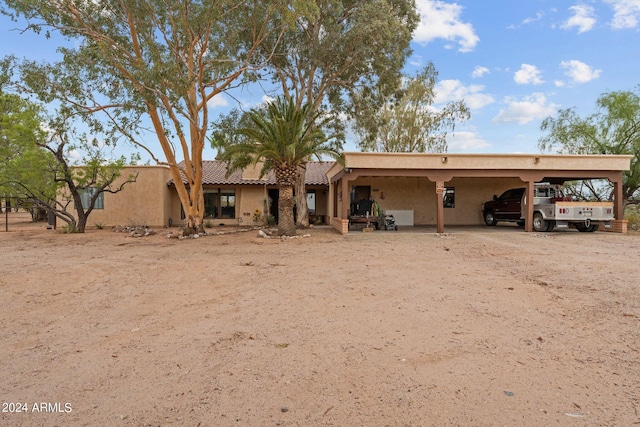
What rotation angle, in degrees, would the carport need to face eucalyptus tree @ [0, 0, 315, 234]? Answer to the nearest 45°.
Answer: approximately 45° to its right

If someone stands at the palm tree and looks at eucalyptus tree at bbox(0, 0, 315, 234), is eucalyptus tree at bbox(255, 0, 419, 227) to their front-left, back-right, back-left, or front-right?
back-right

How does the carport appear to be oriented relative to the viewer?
toward the camera

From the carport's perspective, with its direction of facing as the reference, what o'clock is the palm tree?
The palm tree is roughly at 2 o'clock from the carport.

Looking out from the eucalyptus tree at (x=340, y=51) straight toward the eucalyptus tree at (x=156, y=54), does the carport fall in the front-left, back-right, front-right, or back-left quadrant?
back-left

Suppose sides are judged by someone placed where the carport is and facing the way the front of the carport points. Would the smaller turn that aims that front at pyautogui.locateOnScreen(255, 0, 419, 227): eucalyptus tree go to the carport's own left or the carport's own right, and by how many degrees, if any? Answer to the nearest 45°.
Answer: approximately 90° to the carport's own right
